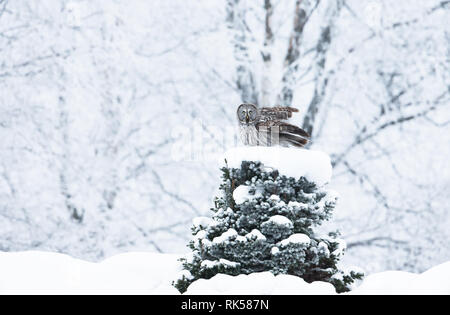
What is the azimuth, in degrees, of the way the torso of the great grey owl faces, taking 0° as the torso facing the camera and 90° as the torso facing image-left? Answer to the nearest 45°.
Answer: approximately 45°
